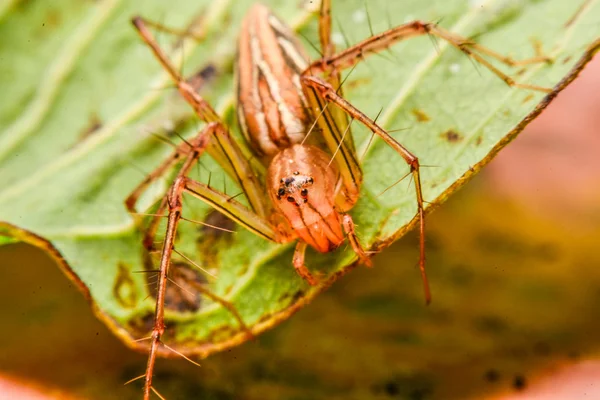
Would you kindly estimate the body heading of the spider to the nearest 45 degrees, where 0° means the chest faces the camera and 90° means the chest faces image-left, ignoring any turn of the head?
approximately 0°
